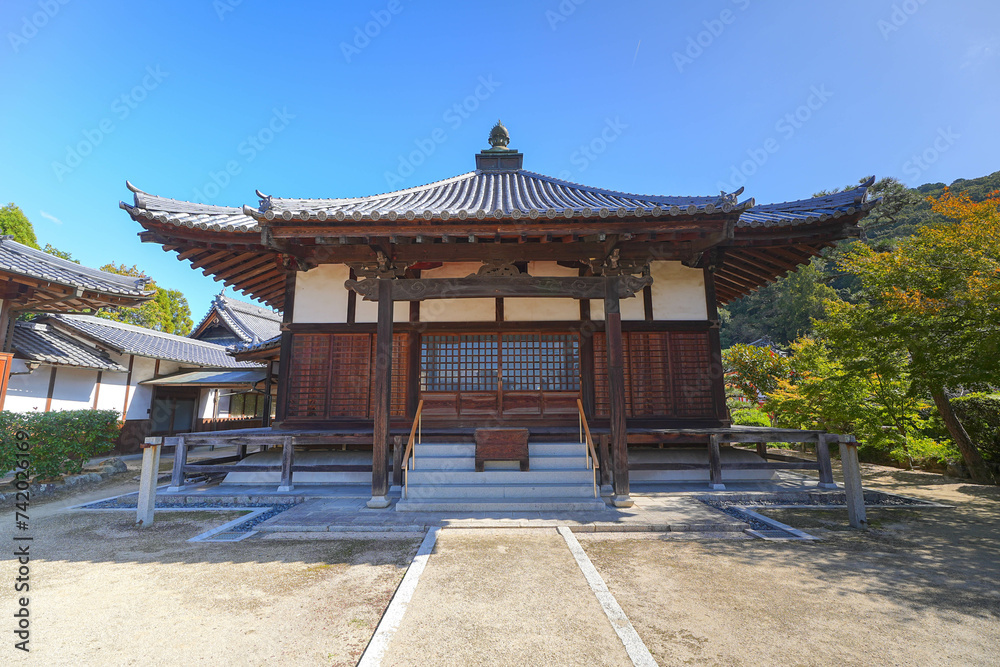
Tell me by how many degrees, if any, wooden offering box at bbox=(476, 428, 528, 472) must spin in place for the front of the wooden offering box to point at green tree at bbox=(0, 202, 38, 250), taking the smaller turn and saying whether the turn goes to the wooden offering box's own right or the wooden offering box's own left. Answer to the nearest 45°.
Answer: approximately 135° to the wooden offering box's own right

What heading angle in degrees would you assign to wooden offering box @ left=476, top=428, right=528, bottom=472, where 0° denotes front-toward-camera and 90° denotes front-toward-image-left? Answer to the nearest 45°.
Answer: approximately 0°

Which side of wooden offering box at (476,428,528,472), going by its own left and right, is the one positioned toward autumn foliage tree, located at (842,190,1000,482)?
left

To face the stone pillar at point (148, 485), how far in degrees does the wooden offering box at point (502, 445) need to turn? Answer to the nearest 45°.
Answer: approximately 90° to its right

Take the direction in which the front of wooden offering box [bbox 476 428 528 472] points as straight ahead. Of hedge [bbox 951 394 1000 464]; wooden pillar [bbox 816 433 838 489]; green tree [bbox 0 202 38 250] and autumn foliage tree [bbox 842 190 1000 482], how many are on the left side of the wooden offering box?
3

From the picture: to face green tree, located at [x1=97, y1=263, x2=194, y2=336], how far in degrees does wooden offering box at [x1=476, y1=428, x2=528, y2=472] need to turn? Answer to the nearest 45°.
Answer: approximately 135° to its right

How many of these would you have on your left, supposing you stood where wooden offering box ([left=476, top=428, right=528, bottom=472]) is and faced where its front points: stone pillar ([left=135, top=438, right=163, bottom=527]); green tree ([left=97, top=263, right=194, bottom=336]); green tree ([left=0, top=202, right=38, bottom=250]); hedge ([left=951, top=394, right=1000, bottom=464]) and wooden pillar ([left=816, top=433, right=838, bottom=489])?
2

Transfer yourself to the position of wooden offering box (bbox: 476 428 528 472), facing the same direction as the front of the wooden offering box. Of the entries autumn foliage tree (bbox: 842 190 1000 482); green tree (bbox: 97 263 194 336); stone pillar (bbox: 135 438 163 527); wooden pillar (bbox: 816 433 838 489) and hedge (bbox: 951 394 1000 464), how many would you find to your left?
3

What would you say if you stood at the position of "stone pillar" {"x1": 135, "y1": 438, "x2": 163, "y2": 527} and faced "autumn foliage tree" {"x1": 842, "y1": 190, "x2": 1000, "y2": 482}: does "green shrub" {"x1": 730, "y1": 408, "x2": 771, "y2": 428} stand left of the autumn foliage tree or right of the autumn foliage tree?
left

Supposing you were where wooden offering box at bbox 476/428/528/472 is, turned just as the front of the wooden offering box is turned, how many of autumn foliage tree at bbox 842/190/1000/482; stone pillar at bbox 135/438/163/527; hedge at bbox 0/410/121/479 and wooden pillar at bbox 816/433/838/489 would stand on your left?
2

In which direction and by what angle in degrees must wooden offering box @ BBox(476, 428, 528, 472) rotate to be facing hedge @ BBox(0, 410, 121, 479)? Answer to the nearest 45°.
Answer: approximately 90° to its right

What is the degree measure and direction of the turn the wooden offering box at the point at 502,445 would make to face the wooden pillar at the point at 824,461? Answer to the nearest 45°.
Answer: approximately 90° to its left

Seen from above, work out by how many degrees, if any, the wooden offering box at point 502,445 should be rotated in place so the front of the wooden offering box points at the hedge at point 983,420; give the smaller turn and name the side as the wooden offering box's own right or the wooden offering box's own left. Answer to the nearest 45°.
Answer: approximately 90° to the wooden offering box's own left
